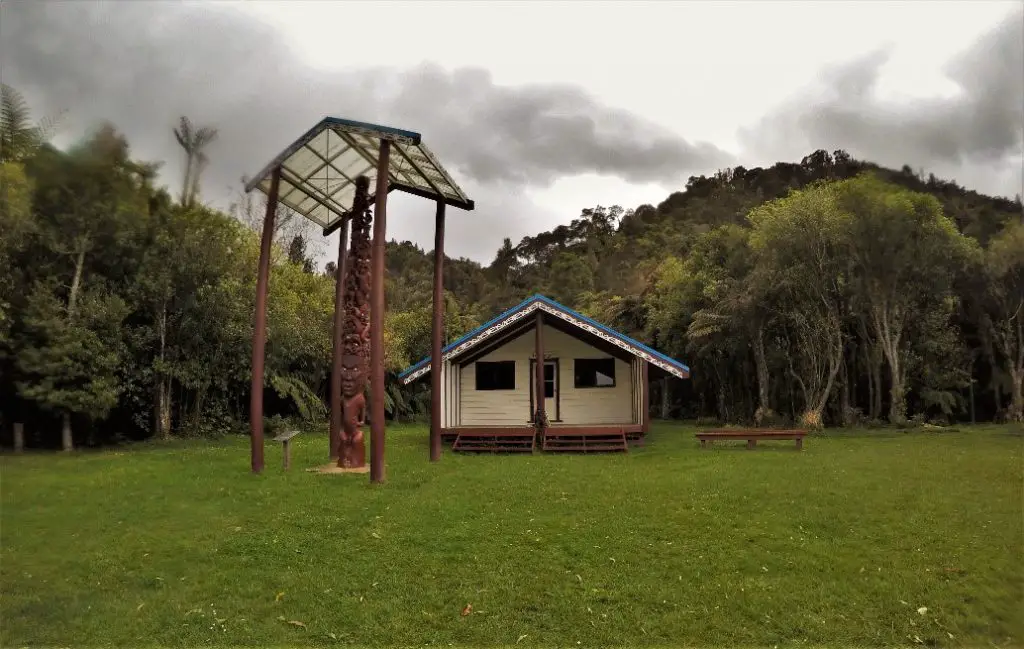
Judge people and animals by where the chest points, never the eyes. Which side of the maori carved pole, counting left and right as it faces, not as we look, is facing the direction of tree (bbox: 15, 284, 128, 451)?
right

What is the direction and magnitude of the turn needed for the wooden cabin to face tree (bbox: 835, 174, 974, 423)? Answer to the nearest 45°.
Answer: approximately 90° to its left

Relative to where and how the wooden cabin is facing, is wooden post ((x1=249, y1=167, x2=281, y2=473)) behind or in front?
in front

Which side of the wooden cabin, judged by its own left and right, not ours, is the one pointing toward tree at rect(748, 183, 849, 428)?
left

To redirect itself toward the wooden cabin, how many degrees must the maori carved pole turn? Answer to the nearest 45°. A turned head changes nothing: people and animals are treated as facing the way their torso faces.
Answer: approximately 180°

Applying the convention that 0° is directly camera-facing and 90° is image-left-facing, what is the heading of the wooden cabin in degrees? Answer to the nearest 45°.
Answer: approximately 0°

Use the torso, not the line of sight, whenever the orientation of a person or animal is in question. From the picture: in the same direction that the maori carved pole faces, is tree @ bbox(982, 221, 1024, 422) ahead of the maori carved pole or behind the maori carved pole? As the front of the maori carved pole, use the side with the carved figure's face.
behind

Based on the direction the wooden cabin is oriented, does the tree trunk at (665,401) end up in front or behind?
behind

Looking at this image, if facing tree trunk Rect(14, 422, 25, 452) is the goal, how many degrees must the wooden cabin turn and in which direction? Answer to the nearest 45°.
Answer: approximately 45° to its right

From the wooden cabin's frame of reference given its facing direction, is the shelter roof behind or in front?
in front
